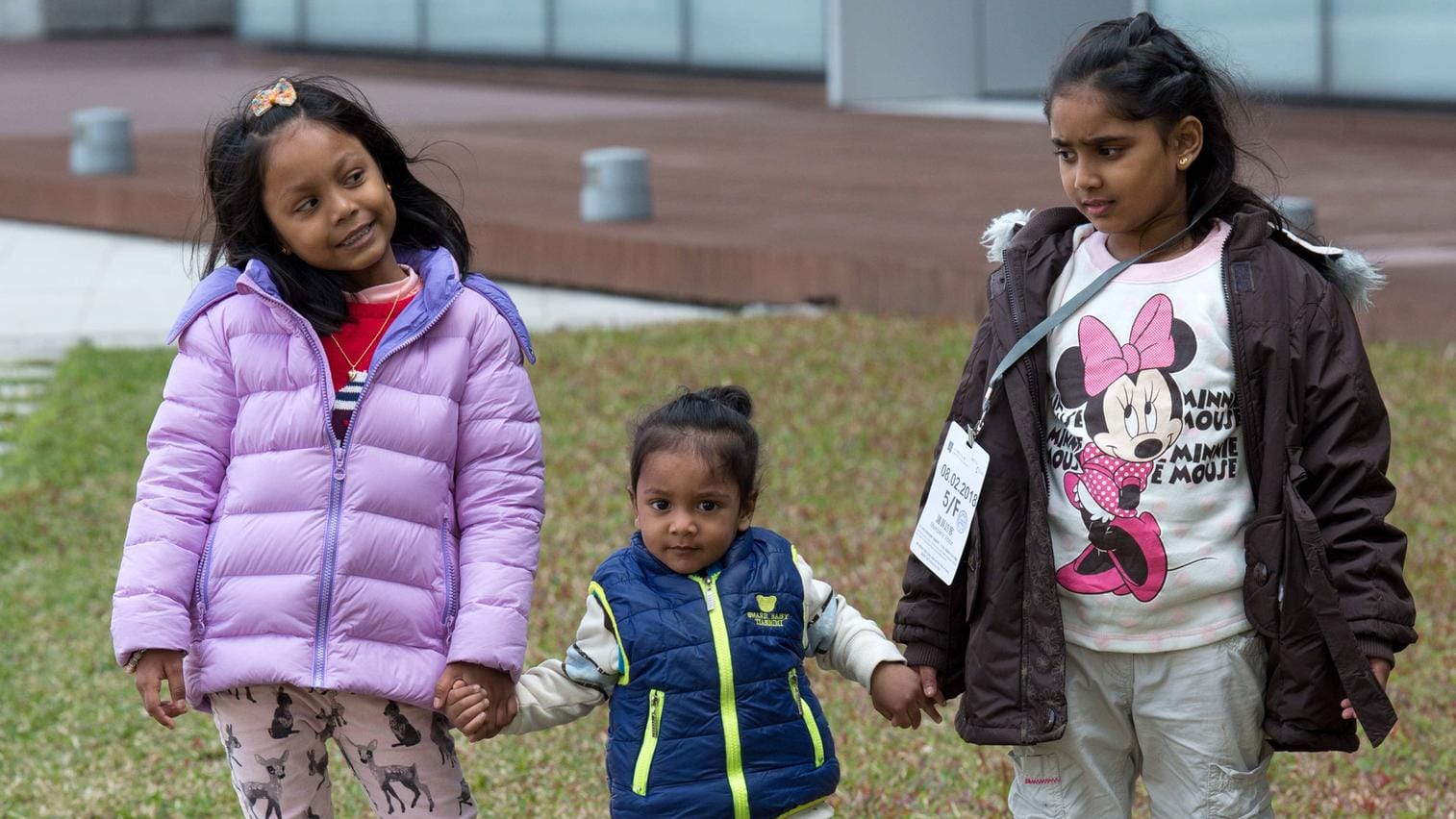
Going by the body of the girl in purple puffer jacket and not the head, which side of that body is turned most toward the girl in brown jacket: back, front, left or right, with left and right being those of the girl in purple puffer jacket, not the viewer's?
left

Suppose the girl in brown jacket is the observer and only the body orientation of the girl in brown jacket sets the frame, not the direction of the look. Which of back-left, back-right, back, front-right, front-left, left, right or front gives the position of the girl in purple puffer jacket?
right

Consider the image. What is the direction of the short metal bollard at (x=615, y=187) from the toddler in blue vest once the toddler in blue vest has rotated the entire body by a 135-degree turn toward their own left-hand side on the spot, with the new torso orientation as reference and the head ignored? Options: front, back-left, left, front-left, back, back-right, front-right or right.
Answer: front-left

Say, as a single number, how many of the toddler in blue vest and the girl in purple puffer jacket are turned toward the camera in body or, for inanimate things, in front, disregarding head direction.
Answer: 2

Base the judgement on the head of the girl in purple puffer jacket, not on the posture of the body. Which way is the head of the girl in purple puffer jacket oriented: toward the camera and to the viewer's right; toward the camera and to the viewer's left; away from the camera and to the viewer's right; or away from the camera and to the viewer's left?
toward the camera and to the viewer's right

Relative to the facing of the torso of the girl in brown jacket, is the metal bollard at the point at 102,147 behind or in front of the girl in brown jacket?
behind

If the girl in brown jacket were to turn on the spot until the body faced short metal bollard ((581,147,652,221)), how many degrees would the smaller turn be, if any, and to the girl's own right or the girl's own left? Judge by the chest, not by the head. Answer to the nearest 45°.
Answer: approximately 180°
